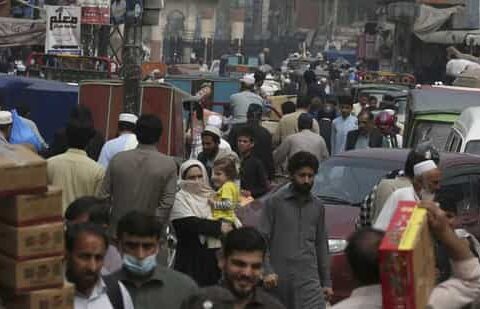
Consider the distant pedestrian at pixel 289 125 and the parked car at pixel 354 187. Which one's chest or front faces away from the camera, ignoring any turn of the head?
the distant pedestrian

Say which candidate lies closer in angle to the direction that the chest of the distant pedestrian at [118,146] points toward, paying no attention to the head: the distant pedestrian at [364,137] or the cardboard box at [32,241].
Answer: the distant pedestrian

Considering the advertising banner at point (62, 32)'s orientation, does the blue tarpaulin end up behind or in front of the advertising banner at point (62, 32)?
in front

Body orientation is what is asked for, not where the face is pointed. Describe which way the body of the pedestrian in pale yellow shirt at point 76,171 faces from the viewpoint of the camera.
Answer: away from the camera

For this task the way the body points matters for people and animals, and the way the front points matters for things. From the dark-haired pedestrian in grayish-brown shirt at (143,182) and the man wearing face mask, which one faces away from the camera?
the dark-haired pedestrian in grayish-brown shirt

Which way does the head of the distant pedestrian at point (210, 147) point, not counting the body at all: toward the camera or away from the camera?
toward the camera

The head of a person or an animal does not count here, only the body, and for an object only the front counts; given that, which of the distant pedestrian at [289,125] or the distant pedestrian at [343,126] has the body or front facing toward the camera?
the distant pedestrian at [343,126]

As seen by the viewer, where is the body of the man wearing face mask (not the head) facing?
toward the camera

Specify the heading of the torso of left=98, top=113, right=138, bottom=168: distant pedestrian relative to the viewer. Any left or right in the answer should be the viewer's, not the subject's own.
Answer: facing away from the viewer

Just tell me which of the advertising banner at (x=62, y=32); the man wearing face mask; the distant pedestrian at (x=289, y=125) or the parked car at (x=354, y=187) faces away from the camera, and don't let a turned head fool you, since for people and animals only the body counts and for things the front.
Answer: the distant pedestrian

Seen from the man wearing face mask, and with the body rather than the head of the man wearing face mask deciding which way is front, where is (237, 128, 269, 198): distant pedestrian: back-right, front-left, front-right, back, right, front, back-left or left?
back

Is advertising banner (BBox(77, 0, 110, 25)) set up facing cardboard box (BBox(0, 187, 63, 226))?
yes

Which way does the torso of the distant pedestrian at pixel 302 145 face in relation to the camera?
away from the camera

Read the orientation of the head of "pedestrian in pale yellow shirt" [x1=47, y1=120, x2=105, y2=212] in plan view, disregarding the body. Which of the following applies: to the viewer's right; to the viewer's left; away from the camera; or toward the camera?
away from the camera

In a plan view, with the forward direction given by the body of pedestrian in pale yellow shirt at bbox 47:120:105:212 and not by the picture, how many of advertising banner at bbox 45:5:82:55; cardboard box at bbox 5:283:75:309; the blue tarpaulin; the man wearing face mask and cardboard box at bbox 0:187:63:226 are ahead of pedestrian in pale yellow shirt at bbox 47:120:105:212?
2

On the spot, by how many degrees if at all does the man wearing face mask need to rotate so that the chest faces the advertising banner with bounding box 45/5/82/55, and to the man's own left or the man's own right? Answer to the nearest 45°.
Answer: approximately 180°
